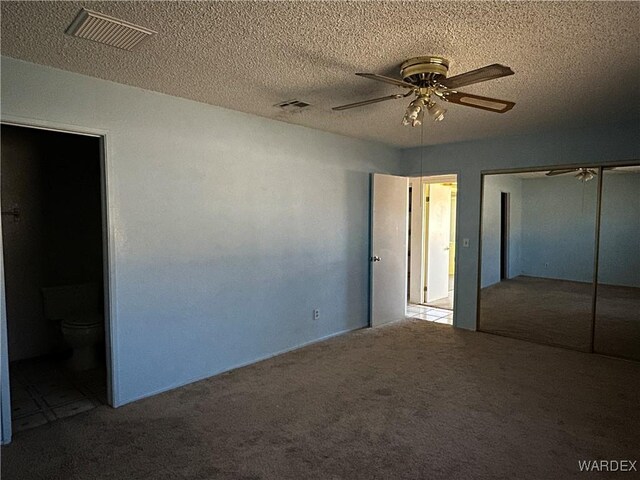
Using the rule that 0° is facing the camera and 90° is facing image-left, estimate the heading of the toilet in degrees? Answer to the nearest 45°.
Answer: approximately 315°
